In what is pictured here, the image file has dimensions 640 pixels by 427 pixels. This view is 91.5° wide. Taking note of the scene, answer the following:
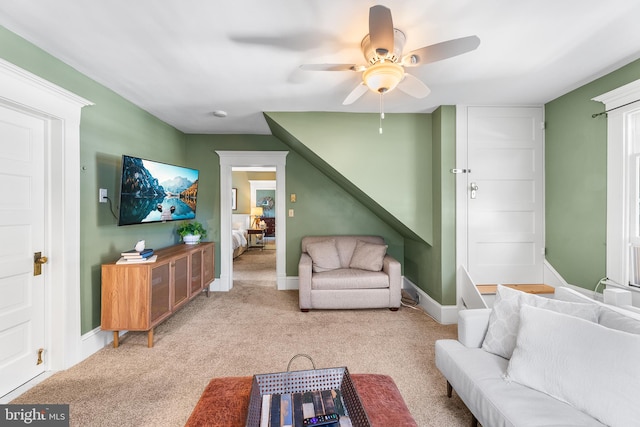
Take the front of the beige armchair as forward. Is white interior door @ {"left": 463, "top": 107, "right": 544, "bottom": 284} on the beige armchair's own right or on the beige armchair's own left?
on the beige armchair's own left

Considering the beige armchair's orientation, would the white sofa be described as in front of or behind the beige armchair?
in front

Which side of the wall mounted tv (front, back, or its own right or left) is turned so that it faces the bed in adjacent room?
left

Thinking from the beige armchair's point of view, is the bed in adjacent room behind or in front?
behind

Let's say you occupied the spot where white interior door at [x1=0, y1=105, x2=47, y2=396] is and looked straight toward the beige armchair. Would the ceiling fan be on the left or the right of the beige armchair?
right

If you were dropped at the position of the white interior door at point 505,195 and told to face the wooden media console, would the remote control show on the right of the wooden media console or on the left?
left

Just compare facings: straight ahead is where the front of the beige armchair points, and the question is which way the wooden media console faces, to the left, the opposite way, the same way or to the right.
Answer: to the left

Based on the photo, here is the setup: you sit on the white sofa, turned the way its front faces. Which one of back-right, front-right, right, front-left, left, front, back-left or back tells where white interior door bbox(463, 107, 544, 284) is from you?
back-right

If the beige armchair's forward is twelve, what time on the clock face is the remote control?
The remote control is roughly at 12 o'clock from the beige armchair.

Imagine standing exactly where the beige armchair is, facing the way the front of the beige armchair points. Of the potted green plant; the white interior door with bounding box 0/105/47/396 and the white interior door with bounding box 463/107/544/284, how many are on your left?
1

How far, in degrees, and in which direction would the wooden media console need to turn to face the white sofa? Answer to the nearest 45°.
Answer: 0° — it already faces it

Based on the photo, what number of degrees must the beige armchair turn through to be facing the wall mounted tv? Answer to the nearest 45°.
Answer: approximately 90° to its right

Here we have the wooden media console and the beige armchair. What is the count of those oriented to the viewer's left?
0
